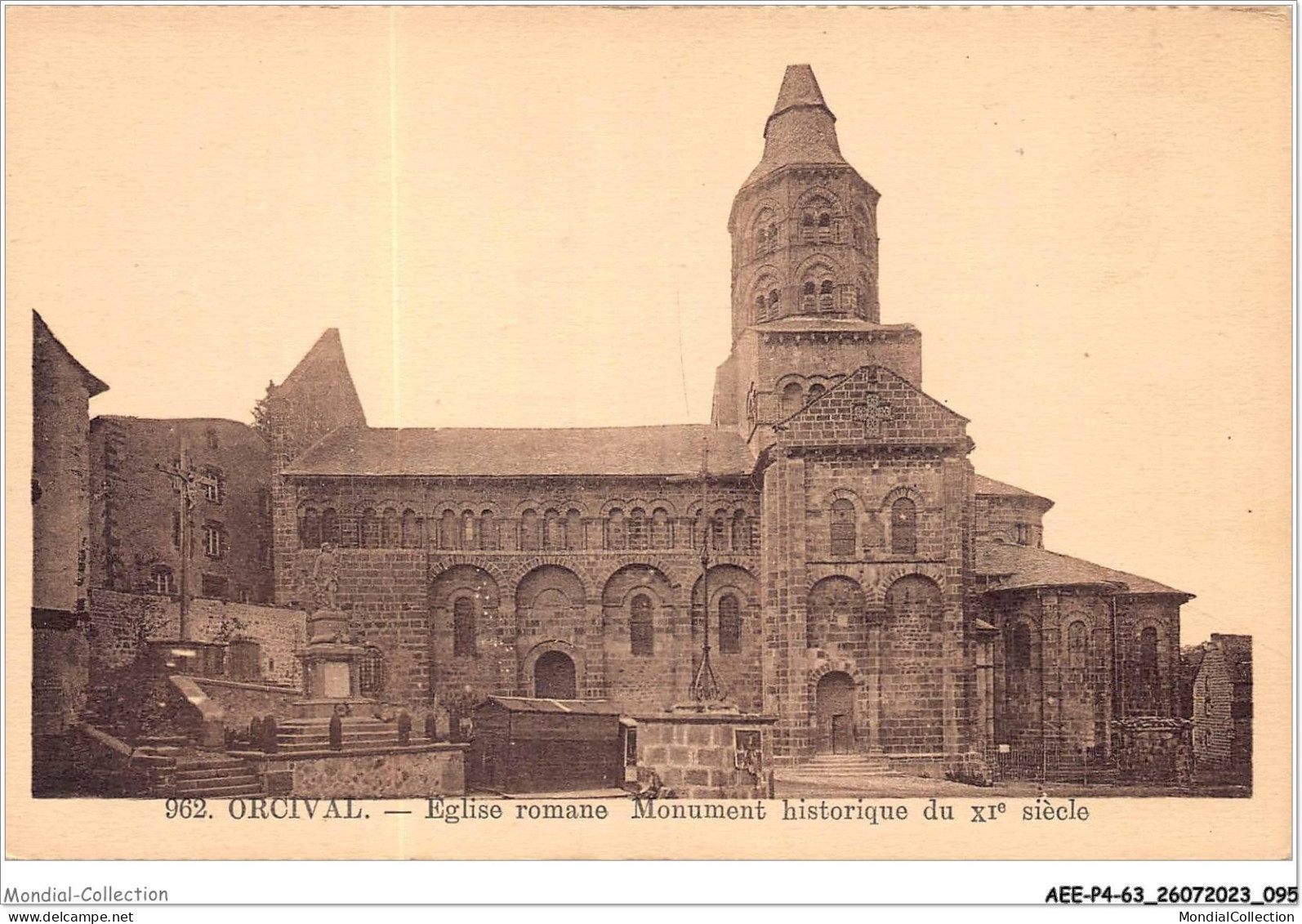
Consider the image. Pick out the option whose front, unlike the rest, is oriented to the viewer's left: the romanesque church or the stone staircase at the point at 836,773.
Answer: the romanesque church

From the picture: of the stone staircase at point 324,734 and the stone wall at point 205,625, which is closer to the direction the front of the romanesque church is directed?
the stone wall

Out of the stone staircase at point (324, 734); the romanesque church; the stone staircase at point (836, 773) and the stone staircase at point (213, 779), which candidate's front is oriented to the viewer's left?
the romanesque church

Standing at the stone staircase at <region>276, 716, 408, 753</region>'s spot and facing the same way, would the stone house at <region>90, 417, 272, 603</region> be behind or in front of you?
behind

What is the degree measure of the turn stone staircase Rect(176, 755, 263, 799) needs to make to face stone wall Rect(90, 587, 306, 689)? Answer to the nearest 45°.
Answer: approximately 180°

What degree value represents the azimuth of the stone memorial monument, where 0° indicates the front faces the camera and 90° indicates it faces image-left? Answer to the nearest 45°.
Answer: approximately 0°
